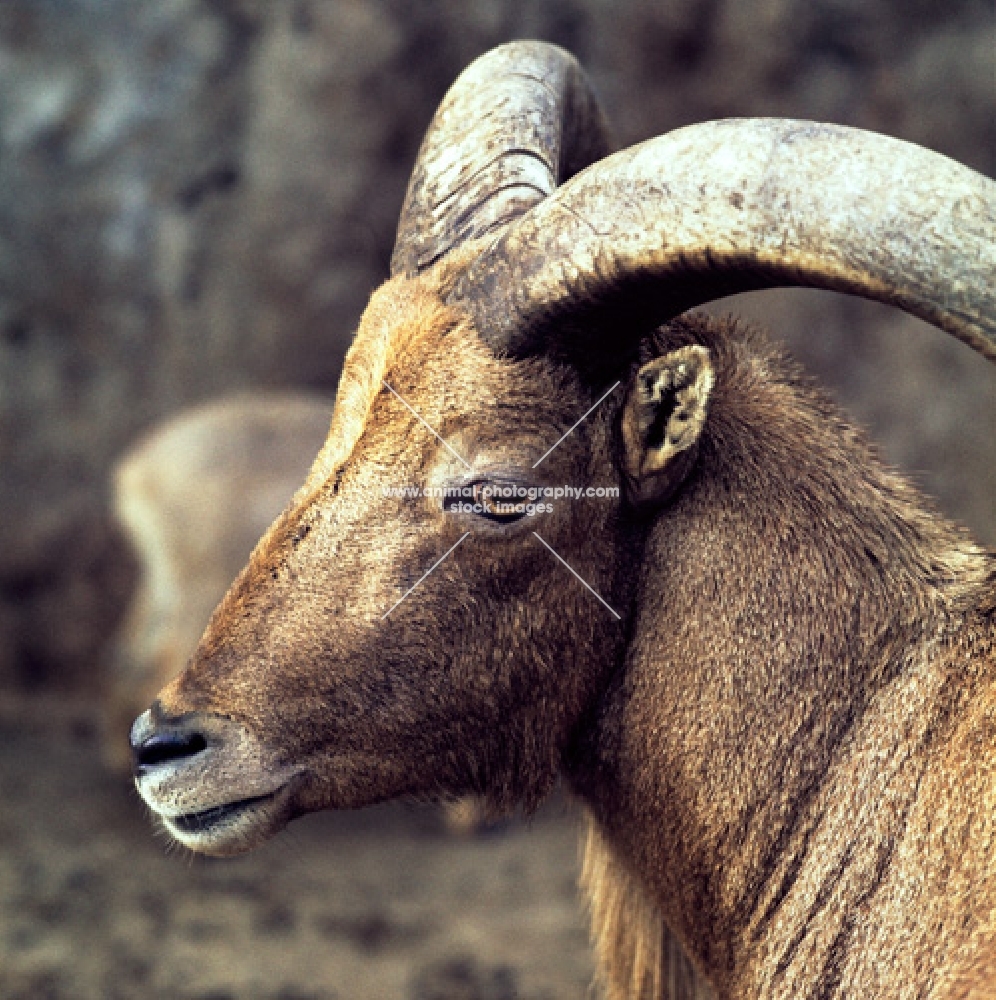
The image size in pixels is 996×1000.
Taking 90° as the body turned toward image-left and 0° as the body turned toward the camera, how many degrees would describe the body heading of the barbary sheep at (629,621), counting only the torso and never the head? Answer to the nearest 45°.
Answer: approximately 90°
